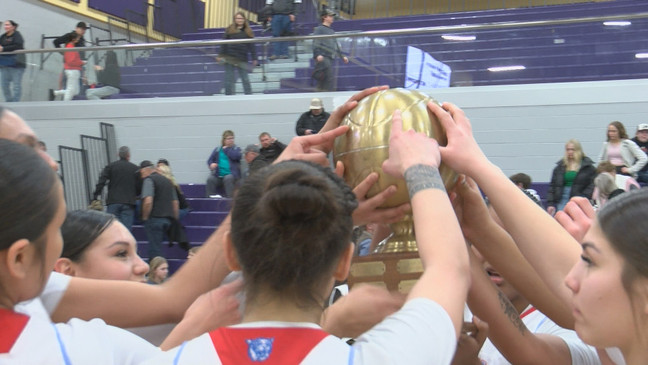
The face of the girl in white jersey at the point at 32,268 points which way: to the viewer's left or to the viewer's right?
to the viewer's right

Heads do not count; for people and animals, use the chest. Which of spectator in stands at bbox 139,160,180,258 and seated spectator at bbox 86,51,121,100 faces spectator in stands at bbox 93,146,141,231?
spectator in stands at bbox 139,160,180,258

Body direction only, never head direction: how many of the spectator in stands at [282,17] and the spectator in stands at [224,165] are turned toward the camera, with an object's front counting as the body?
2

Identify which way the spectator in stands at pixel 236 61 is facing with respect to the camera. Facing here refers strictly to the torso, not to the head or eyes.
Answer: toward the camera

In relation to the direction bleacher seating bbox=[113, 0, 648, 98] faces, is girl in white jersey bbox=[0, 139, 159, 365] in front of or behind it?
in front

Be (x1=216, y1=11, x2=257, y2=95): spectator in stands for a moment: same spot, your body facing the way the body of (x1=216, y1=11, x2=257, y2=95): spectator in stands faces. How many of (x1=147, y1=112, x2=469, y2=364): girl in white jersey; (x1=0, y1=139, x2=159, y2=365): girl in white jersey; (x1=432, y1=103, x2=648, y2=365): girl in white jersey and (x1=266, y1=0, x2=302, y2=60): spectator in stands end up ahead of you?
3

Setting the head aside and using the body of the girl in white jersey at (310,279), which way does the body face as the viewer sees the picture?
away from the camera

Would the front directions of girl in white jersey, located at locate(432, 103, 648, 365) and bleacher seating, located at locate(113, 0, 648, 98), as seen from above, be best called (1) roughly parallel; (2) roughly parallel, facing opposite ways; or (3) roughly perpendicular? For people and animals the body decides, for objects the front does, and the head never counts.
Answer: roughly perpendicular

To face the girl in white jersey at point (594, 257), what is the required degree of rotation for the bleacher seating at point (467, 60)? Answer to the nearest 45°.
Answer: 0° — it already faces them

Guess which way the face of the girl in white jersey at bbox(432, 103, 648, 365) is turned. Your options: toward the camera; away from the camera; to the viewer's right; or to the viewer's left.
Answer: to the viewer's left

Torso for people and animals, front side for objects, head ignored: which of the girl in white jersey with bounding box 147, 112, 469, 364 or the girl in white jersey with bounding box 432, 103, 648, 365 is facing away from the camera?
the girl in white jersey with bounding box 147, 112, 469, 364

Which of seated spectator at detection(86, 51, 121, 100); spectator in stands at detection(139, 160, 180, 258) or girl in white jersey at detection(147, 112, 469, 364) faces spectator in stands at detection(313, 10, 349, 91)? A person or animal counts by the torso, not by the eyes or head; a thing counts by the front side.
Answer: the girl in white jersey

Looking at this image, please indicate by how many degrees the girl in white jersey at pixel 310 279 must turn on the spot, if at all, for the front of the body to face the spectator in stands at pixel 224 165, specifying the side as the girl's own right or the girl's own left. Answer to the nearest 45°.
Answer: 0° — they already face them

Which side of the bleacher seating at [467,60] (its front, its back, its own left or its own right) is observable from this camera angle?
front
